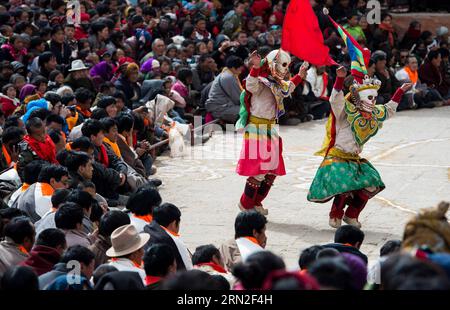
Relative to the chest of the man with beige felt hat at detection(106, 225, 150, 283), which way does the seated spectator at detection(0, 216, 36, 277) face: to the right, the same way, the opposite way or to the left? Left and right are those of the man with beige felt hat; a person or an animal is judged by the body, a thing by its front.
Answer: the same way

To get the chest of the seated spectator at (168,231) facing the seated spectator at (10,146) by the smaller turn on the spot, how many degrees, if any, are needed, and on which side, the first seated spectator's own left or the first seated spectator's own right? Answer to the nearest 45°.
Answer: approximately 90° to the first seated spectator's own left

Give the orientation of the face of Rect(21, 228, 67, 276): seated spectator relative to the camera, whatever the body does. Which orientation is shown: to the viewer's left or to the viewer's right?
to the viewer's right

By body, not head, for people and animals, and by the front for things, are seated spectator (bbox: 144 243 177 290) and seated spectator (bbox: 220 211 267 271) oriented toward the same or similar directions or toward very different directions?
same or similar directions

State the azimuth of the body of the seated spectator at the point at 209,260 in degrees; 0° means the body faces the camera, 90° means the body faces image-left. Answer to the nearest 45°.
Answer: approximately 225°

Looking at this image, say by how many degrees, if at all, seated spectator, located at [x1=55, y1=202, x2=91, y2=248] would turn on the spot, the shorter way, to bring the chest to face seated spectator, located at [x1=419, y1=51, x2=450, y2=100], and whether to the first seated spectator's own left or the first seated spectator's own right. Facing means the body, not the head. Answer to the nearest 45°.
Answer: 0° — they already face them

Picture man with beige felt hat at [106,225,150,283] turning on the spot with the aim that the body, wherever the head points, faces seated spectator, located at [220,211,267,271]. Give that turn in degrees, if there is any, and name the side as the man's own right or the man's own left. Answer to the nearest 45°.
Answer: approximately 45° to the man's own right

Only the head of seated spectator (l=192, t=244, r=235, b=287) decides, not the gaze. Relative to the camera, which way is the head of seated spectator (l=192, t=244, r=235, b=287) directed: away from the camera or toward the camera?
away from the camera

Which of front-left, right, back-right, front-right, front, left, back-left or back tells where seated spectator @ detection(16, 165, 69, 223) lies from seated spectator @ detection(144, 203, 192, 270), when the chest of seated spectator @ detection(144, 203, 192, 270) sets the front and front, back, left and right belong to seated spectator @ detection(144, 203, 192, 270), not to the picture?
left

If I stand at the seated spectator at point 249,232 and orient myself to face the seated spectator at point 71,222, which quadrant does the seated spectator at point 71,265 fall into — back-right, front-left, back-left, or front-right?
front-left

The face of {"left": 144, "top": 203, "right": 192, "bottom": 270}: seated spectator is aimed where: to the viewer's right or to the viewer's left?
to the viewer's right

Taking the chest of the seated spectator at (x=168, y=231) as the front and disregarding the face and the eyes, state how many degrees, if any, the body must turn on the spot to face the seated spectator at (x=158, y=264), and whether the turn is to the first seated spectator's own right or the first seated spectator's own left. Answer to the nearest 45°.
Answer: approximately 135° to the first seated spectator's own right

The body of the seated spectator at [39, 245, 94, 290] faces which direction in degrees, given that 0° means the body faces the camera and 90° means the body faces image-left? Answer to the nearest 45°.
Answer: approximately 270°

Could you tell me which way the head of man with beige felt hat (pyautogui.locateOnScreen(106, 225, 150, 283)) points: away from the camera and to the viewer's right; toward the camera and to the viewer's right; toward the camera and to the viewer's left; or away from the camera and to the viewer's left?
away from the camera and to the viewer's right

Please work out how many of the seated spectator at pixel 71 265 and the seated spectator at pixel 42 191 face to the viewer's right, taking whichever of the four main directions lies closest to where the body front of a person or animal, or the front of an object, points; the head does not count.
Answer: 2

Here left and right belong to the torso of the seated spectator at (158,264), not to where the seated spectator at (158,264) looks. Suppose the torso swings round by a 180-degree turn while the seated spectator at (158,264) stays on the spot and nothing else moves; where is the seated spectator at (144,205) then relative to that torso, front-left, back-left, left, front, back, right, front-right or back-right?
back-right

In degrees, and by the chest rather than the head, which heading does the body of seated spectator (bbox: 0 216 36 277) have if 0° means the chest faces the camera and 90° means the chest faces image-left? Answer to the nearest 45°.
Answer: approximately 225°
